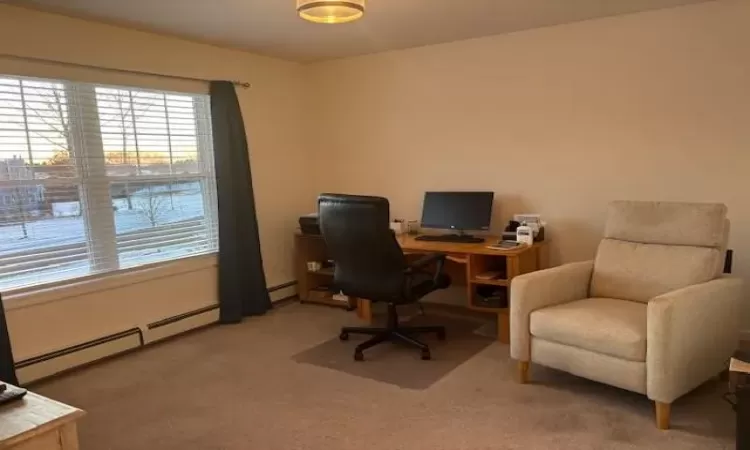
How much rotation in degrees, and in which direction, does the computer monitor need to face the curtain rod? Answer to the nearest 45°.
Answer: approximately 90° to its right

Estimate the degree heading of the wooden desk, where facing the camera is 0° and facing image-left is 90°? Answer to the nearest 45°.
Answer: approximately 45°

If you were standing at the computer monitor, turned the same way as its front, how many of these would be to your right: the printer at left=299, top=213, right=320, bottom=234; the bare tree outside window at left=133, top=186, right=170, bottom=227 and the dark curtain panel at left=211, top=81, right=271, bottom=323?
3

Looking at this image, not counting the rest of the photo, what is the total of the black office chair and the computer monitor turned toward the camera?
1

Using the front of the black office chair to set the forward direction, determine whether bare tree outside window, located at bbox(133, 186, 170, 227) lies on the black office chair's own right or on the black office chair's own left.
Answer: on the black office chair's own left

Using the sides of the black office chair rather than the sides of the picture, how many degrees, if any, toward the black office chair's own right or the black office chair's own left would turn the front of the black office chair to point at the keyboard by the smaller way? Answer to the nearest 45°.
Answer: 0° — it already faces it

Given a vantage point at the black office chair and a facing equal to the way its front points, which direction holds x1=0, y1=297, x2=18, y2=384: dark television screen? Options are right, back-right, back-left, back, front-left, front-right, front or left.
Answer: back-left

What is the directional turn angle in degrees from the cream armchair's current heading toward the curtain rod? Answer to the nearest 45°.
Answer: approximately 45° to its right

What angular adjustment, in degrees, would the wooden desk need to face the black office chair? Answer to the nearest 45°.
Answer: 0° — it already faces it

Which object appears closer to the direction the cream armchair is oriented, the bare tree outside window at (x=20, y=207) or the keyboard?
the bare tree outside window

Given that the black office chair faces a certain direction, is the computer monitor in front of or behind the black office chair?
in front

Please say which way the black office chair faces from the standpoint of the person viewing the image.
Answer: facing away from the viewer and to the right of the viewer

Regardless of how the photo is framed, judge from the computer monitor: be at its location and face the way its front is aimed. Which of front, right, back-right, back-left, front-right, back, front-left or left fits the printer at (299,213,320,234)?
right

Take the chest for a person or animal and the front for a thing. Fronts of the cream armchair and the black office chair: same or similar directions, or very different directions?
very different directions
